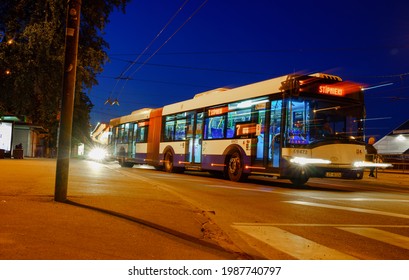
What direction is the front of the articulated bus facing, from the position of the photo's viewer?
facing the viewer and to the right of the viewer

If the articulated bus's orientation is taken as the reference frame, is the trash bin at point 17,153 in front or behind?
behind

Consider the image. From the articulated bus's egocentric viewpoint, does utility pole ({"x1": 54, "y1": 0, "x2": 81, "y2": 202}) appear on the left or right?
on its right

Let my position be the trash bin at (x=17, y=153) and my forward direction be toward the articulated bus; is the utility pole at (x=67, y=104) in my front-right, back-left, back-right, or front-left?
front-right

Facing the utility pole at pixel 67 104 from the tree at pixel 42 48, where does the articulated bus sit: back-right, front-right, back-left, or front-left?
front-left

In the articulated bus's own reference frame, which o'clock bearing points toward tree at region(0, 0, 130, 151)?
The tree is roughly at 4 o'clock from the articulated bus.

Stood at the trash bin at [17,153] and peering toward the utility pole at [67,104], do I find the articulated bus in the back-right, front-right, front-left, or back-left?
front-left
